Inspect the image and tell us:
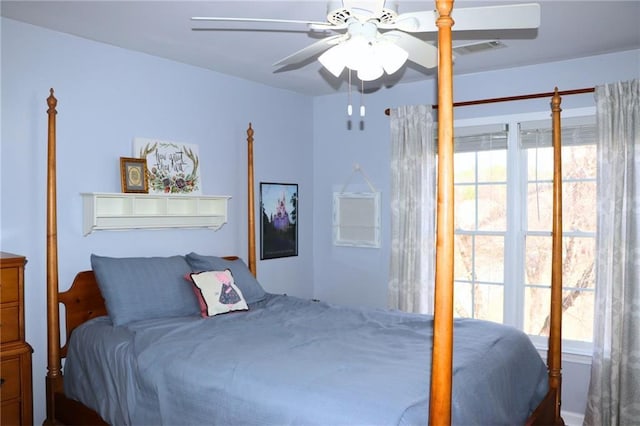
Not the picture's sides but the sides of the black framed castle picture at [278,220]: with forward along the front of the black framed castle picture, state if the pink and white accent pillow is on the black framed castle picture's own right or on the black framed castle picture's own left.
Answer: on the black framed castle picture's own right

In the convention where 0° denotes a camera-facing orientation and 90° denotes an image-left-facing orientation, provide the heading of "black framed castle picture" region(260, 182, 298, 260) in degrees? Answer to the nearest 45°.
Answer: approximately 315°

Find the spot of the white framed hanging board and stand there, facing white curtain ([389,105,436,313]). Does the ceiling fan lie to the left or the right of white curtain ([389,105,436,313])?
right

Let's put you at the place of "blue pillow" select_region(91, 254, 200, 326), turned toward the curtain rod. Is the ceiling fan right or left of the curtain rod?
right

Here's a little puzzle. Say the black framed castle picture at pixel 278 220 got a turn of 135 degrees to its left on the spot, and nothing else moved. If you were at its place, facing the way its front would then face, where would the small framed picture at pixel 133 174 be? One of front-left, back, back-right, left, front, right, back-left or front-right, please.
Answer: back-left

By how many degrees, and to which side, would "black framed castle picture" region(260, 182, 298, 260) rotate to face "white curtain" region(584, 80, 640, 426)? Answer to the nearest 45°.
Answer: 0° — it already faces it

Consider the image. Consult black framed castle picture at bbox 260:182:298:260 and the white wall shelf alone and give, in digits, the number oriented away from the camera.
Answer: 0

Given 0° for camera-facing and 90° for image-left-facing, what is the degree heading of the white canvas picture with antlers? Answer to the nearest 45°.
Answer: approximately 315°

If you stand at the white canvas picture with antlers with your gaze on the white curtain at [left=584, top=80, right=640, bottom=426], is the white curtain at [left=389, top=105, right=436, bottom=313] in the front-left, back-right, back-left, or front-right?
front-left

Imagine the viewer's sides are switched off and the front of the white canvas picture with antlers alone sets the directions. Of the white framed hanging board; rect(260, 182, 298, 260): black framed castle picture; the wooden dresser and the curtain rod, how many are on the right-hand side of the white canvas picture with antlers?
1

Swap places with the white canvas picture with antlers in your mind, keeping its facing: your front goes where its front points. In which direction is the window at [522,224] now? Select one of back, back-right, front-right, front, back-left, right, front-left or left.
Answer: front-left

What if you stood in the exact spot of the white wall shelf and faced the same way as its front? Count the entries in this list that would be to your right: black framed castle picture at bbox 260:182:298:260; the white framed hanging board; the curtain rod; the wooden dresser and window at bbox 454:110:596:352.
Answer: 1

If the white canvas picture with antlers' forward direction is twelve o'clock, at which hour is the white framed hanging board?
The white framed hanging board is roughly at 10 o'clock from the white canvas picture with antlers.

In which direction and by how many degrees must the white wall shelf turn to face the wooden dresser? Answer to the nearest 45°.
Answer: approximately 90° to its right

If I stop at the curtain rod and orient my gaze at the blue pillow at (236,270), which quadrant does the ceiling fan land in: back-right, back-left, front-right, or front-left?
front-left

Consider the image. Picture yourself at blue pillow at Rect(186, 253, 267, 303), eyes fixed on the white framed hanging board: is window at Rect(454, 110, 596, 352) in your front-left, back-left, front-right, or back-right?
front-right

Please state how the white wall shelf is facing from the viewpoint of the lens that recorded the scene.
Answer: facing the viewer and to the right of the viewer

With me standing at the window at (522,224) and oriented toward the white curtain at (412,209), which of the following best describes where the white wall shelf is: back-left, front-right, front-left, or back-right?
front-left
